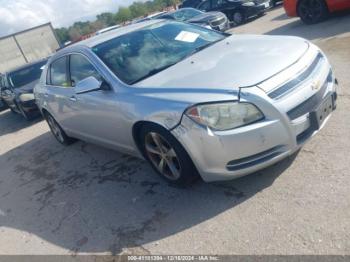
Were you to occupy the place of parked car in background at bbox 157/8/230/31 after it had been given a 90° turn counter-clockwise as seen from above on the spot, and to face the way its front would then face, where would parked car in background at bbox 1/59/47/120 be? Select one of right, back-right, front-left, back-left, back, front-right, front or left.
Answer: back

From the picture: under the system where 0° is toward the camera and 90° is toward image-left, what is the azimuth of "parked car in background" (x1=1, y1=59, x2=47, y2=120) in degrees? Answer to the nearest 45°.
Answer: approximately 315°

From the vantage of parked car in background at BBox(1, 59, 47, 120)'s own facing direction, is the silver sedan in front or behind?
in front

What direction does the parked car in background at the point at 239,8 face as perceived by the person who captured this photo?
facing the viewer and to the right of the viewer

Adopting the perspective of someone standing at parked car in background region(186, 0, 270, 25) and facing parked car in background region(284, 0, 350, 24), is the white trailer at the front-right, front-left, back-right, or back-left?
back-right

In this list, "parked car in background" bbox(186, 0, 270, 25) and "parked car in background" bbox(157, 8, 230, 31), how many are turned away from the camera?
0

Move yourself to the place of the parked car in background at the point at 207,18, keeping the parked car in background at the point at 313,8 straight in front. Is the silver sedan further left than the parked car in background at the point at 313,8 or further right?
right

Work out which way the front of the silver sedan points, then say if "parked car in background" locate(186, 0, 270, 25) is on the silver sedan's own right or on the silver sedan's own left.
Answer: on the silver sedan's own left

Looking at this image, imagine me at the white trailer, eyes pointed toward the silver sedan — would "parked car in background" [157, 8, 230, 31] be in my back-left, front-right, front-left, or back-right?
front-left
